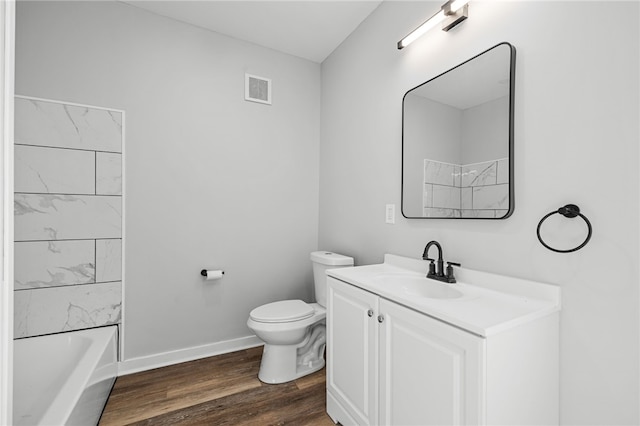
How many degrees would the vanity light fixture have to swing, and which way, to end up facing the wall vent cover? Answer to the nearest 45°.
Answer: approximately 45° to its right

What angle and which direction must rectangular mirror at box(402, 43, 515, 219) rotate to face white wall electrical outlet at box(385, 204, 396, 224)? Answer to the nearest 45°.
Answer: approximately 90° to its right

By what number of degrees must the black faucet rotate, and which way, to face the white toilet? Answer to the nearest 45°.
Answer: approximately 45° to its right

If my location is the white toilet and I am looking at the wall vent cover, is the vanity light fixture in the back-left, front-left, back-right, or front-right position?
back-right

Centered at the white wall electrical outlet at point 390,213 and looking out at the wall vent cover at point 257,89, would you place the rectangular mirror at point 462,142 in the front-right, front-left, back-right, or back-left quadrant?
back-left

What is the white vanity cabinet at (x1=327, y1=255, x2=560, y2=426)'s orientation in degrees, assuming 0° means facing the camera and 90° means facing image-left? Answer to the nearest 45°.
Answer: approximately 45°

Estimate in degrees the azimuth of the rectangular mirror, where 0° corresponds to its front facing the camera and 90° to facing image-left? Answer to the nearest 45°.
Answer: approximately 45°
